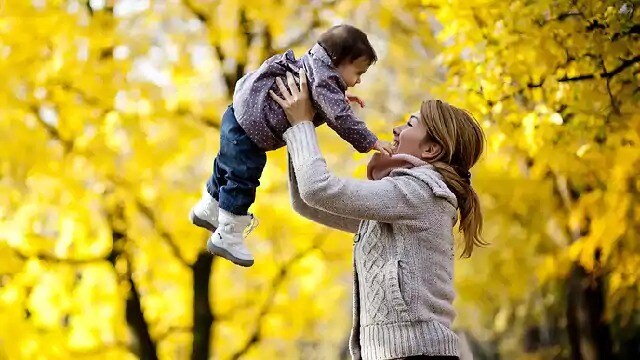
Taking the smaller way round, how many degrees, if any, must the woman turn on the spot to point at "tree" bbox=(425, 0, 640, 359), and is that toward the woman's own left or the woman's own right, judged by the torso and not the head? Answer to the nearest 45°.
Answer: approximately 135° to the woman's own right

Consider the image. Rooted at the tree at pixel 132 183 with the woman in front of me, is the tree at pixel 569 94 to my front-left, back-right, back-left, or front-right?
front-left

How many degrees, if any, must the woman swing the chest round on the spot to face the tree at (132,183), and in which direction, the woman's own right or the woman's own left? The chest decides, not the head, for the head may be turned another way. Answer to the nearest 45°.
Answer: approximately 45° to the woman's own right

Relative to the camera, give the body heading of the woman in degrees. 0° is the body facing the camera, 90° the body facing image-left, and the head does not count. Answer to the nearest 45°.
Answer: approximately 90°

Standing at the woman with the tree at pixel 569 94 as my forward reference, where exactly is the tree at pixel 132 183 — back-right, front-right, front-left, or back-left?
front-left

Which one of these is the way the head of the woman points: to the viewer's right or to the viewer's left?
to the viewer's left
